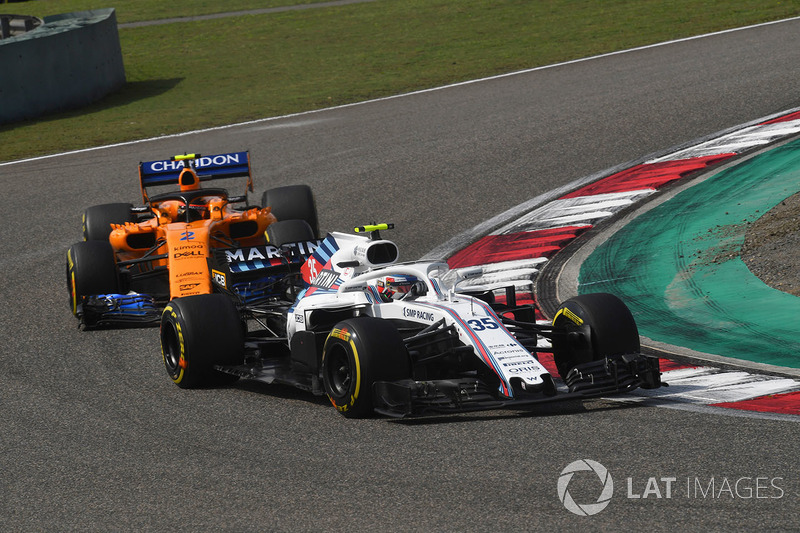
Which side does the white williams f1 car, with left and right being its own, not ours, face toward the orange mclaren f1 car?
back

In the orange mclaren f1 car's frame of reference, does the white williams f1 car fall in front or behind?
in front

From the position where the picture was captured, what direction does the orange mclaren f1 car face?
facing the viewer

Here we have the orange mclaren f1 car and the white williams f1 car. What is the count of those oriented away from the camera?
0

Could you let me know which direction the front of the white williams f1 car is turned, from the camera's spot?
facing the viewer and to the right of the viewer
